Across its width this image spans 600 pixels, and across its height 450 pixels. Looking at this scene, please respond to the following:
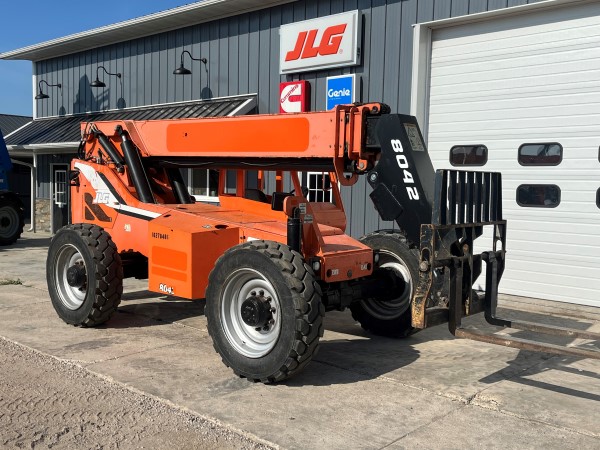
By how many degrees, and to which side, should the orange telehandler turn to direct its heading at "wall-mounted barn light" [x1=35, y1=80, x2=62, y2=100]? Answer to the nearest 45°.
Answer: approximately 180°

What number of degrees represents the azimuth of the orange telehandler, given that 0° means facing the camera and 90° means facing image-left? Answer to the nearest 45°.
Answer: approximately 315°

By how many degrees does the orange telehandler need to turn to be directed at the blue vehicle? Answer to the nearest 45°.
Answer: approximately 180°

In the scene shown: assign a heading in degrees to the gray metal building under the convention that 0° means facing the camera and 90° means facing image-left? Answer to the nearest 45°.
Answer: approximately 45°

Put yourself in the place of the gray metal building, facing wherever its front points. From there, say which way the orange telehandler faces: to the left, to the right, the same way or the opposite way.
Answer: to the left
